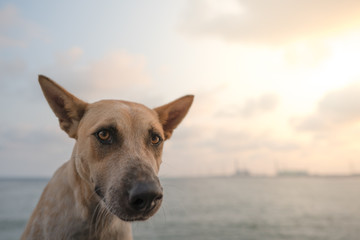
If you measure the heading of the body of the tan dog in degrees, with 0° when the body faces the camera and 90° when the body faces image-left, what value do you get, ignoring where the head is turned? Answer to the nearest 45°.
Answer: approximately 315°
